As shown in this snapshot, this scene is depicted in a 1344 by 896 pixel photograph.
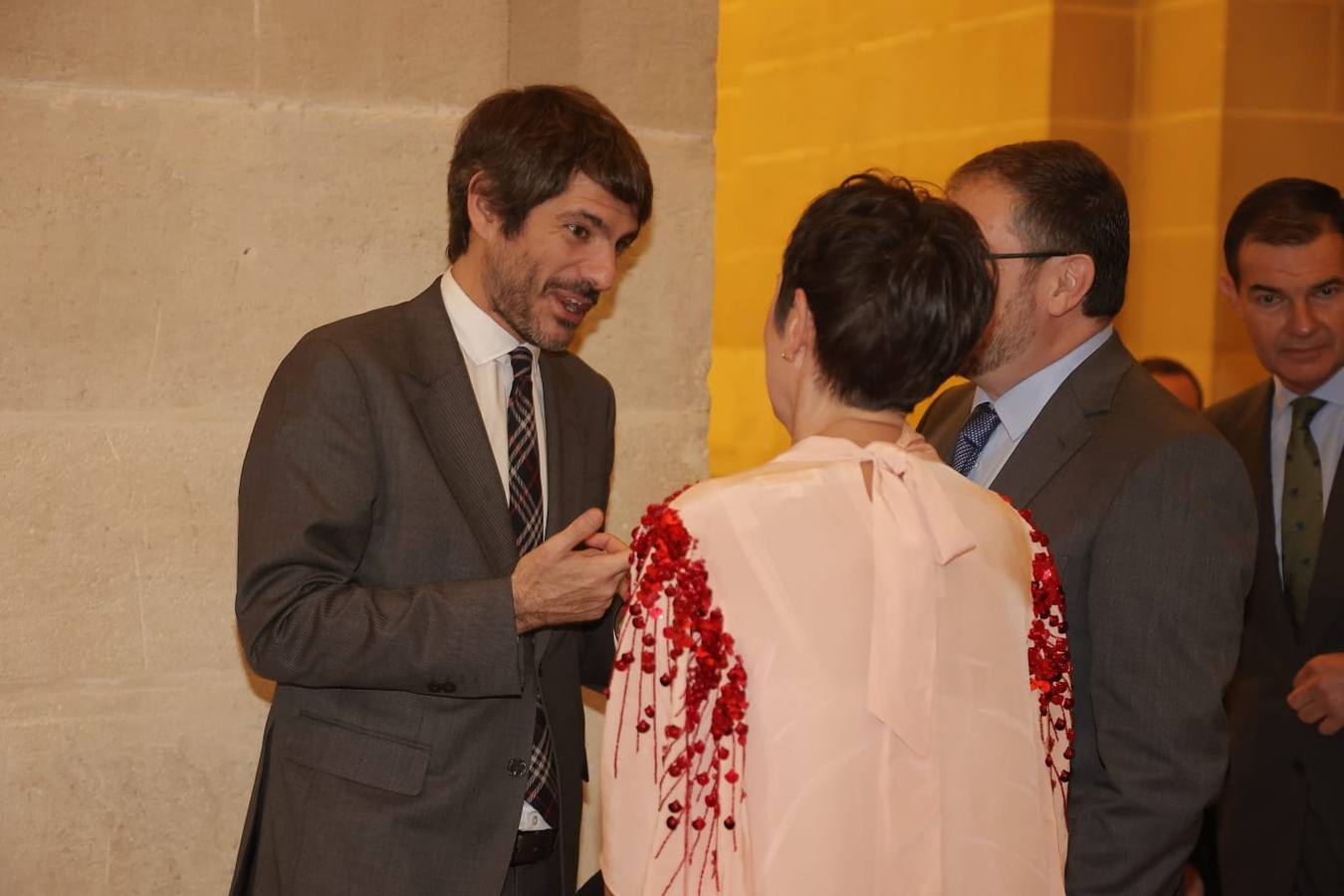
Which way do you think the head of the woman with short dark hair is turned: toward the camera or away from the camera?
away from the camera

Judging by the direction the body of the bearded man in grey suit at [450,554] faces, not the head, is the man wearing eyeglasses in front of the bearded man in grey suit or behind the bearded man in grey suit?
in front

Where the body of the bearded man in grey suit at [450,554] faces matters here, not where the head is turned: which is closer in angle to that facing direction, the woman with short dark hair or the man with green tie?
the woman with short dark hair

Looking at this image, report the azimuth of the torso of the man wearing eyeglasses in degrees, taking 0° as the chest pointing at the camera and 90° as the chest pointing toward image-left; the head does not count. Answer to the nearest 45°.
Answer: approximately 45°

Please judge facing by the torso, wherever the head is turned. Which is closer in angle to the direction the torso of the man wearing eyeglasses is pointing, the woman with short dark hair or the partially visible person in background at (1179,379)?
the woman with short dark hair

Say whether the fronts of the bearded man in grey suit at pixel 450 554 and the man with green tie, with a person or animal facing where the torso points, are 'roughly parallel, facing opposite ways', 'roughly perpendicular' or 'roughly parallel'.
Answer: roughly perpendicular

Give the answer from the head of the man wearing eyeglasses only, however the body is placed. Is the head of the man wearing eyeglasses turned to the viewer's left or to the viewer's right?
to the viewer's left

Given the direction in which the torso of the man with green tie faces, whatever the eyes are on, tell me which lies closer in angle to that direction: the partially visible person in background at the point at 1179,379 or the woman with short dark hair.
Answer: the woman with short dark hair
